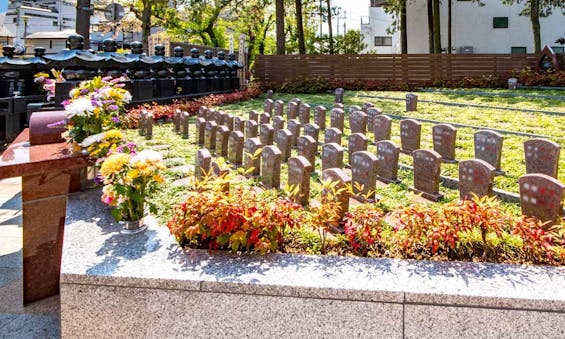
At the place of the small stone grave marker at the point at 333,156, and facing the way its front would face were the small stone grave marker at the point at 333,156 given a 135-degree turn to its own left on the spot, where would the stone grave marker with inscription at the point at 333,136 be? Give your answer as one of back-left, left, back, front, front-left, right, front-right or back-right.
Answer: left

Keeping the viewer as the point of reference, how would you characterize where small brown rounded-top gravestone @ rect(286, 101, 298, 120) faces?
facing the viewer and to the left of the viewer

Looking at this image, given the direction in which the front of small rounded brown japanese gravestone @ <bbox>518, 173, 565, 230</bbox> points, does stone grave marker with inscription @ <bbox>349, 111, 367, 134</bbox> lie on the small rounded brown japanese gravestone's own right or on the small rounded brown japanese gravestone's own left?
on the small rounded brown japanese gravestone's own right

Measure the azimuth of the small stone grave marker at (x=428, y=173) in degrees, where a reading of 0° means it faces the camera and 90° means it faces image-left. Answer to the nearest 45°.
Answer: approximately 45°

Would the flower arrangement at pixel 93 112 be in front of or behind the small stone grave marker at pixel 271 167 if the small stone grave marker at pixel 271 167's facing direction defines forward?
in front

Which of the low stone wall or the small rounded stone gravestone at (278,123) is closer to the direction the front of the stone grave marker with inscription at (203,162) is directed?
the low stone wall

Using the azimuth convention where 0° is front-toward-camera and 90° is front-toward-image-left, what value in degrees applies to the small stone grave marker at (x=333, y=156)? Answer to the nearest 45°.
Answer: approximately 45°

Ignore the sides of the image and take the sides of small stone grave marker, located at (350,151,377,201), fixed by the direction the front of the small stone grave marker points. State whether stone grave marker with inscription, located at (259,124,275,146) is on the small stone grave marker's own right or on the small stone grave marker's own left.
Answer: on the small stone grave marker's own right

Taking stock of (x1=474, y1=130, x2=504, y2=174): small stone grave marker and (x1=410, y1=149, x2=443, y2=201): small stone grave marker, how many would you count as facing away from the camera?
0

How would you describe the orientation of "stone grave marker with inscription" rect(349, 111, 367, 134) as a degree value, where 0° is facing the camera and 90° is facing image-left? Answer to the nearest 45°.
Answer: approximately 45°

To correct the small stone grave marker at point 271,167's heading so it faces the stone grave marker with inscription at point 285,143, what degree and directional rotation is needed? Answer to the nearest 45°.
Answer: approximately 135° to its right

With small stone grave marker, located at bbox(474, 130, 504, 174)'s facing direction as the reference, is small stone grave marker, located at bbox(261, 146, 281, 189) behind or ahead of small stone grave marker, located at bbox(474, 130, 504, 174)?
ahead

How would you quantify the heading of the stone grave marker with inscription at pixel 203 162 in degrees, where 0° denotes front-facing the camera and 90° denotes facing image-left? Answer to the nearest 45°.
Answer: approximately 45°
